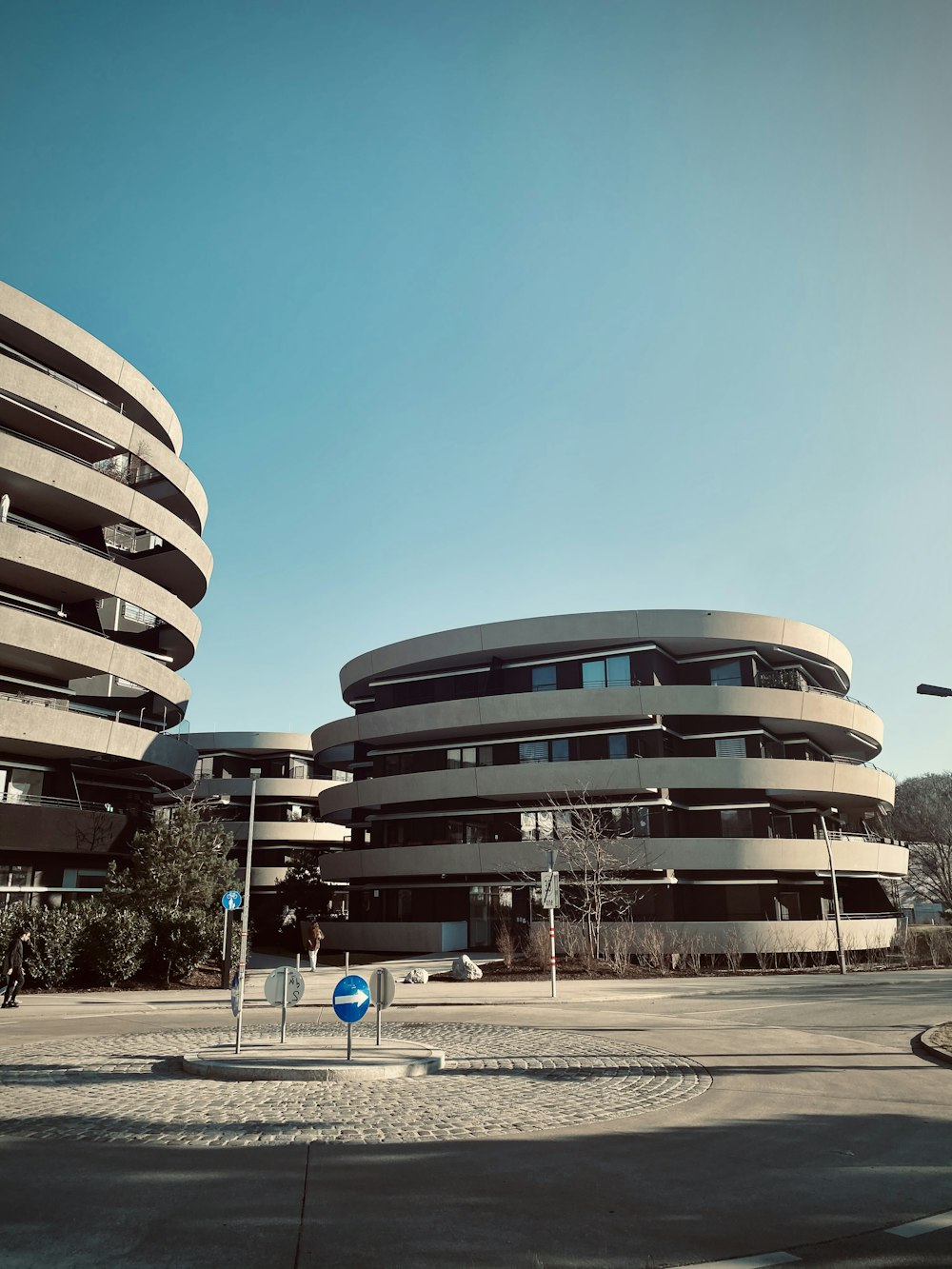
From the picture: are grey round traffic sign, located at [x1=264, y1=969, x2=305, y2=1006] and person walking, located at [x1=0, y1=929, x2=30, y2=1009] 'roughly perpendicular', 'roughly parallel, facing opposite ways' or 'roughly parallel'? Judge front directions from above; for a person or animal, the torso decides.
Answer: roughly perpendicular

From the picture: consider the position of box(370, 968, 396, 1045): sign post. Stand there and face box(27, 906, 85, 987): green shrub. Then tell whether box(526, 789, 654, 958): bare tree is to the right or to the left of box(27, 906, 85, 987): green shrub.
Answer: right
